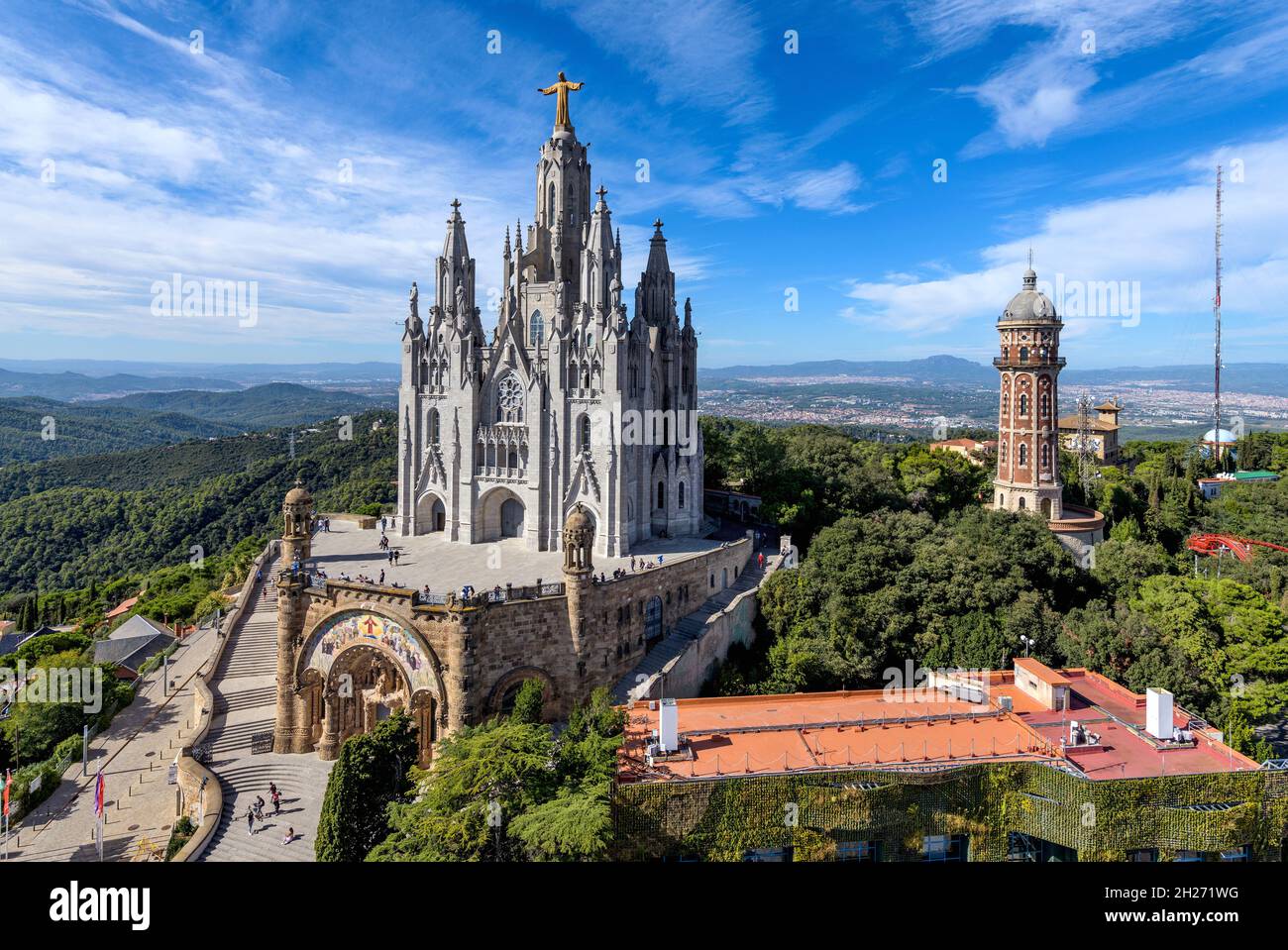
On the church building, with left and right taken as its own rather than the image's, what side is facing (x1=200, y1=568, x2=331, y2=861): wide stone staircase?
front

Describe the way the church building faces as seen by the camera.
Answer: facing the viewer and to the left of the viewer

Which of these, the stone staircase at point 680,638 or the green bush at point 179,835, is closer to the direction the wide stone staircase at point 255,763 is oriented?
the green bush

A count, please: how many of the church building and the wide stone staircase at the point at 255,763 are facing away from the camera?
0

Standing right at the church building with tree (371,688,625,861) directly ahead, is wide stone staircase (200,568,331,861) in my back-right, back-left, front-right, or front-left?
front-right

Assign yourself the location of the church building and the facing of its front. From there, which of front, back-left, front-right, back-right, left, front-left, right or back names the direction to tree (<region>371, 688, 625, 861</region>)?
front-left

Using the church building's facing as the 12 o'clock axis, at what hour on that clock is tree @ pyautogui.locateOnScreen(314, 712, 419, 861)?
The tree is roughly at 11 o'clock from the church building.

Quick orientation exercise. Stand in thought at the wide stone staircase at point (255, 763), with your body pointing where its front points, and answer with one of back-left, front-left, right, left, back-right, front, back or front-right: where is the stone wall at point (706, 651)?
left

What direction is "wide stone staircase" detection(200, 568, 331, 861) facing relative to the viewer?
toward the camera

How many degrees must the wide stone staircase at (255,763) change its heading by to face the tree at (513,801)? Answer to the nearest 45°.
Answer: approximately 45° to its left

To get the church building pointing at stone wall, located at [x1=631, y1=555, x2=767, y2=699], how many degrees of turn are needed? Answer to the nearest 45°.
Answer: approximately 90° to its left

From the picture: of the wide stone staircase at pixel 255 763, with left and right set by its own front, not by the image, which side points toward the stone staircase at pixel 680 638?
left
